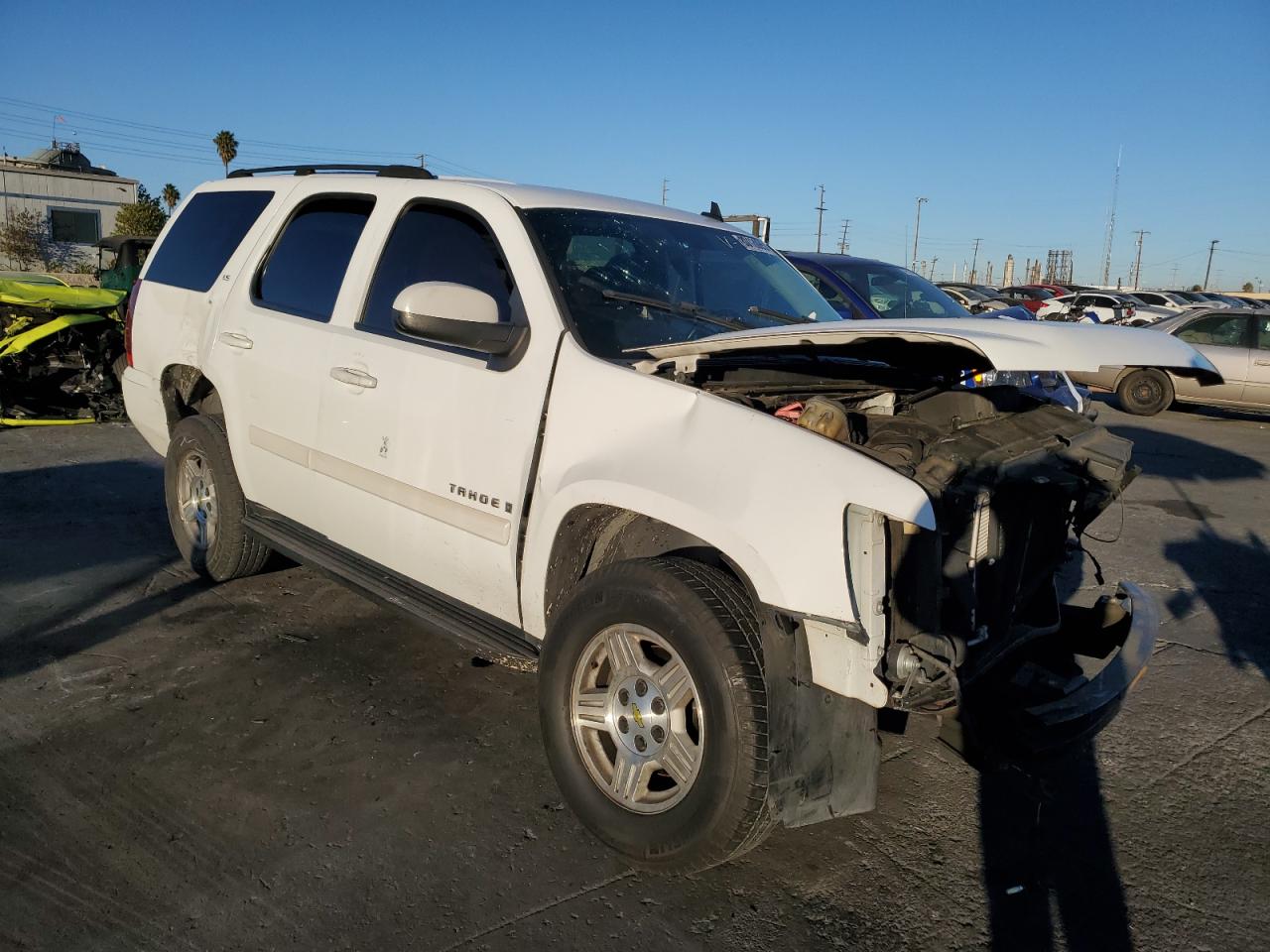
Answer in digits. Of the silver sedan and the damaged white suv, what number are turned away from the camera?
0

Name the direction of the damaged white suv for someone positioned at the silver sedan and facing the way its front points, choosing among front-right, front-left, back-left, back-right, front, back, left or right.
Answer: right

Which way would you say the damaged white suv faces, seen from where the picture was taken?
facing the viewer and to the right of the viewer

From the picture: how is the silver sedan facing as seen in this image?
to the viewer's right

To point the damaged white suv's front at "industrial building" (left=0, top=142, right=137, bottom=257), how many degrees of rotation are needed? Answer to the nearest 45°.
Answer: approximately 180°

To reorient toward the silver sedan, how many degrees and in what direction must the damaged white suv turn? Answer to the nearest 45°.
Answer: approximately 90° to its left
